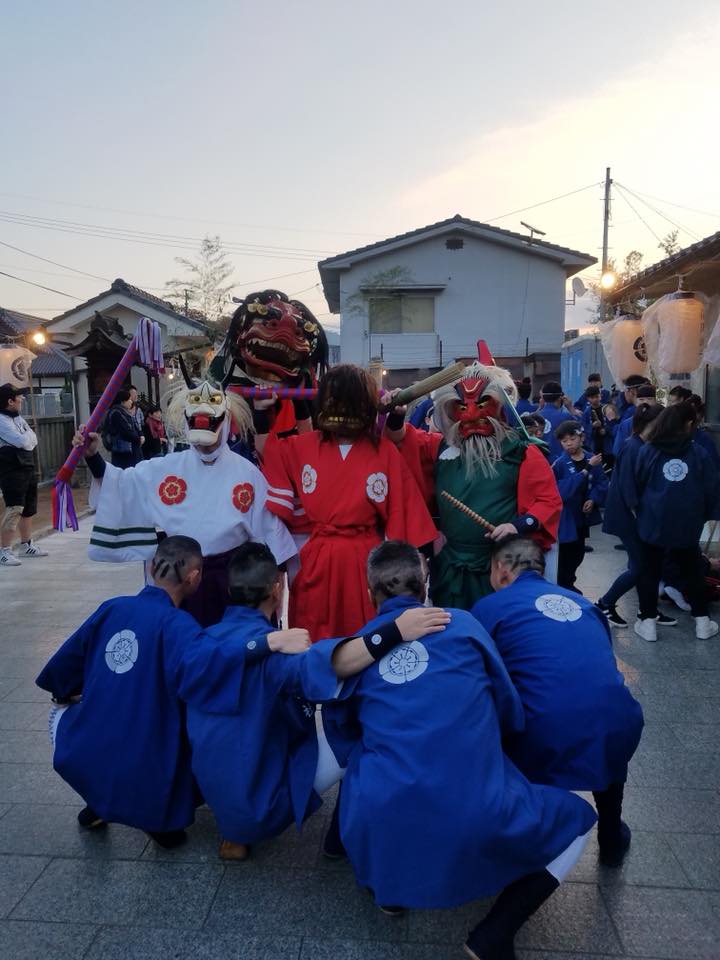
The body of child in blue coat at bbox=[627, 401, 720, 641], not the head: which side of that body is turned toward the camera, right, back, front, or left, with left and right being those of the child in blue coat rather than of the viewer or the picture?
back

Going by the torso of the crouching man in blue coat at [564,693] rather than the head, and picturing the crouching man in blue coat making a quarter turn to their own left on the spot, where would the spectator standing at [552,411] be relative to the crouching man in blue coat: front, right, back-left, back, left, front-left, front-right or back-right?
back-right

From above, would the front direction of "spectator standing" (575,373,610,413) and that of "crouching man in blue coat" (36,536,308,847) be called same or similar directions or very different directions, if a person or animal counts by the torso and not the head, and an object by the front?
very different directions

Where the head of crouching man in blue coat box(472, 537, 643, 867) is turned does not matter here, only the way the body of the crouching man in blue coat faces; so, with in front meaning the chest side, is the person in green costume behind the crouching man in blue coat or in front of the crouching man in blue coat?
in front

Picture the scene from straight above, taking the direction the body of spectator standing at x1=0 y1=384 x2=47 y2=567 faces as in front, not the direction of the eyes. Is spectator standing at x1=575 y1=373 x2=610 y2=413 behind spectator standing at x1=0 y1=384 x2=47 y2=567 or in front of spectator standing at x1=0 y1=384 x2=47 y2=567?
in front

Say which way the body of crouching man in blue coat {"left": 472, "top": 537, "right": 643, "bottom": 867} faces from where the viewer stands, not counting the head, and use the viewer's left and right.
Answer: facing away from the viewer and to the left of the viewer

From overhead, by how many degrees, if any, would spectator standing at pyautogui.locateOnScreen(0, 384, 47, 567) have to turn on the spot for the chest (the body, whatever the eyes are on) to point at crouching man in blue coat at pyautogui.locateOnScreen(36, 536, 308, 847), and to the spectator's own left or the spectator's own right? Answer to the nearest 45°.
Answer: approximately 90° to the spectator's own right

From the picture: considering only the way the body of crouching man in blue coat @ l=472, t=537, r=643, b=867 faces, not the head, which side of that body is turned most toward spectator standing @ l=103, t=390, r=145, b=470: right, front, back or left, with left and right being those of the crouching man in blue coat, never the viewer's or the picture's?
front

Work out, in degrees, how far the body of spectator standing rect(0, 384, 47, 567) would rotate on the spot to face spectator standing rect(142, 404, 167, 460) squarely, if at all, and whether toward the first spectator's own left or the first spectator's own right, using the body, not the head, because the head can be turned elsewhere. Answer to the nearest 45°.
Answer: approximately 45° to the first spectator's own left

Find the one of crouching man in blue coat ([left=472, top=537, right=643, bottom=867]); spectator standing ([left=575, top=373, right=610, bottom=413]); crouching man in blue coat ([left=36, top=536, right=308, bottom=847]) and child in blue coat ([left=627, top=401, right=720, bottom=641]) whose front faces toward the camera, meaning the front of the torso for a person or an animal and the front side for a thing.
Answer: the spectator standing

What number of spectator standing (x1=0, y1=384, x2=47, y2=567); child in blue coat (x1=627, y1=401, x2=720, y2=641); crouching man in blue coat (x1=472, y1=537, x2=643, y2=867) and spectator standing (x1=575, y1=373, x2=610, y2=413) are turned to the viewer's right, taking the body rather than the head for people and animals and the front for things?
1

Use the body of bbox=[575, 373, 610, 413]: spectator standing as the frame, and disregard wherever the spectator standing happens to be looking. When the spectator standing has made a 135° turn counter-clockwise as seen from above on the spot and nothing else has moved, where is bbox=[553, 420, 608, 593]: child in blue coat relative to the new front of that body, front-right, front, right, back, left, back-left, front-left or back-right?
back-right

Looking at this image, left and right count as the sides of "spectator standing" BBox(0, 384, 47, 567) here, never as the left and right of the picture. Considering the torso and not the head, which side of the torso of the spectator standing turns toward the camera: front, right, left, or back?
right

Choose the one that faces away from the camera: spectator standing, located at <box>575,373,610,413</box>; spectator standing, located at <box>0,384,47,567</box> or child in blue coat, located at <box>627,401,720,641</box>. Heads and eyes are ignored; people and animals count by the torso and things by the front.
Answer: the child in blue coat

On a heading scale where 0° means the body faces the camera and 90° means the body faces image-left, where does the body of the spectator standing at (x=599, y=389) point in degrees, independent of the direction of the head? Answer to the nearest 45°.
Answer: approximately 0°

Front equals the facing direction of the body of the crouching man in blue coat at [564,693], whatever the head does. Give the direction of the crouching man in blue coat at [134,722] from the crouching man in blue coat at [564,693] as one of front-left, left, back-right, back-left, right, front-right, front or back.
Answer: front-left

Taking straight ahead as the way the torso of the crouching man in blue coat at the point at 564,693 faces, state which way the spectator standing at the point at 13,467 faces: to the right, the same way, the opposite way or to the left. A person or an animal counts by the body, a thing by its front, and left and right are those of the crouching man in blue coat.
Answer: to the right

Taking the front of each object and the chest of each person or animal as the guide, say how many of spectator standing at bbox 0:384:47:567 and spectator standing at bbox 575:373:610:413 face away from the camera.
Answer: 0
